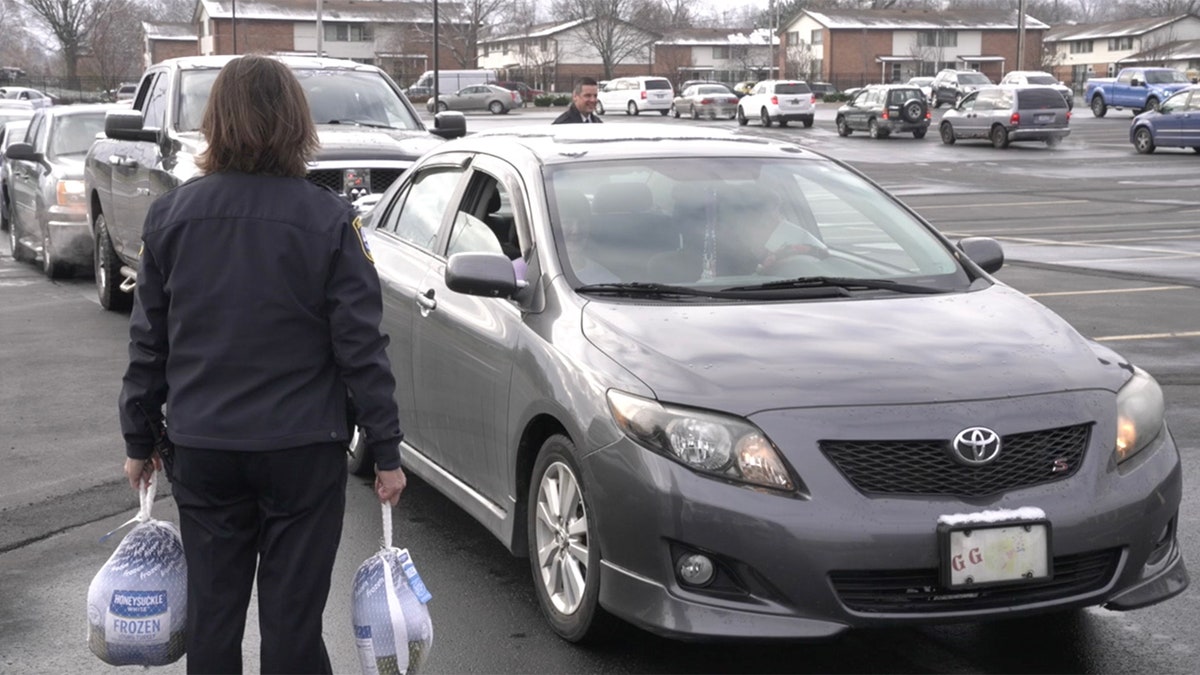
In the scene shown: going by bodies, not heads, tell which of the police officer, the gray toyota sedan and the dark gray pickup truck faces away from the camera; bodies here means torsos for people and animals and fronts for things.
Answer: the police officer

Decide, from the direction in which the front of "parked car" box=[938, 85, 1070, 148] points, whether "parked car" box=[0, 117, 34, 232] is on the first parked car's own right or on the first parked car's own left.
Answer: on the first parked car's own left

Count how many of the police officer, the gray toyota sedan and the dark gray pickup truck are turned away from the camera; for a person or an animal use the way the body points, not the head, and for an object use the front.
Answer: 1

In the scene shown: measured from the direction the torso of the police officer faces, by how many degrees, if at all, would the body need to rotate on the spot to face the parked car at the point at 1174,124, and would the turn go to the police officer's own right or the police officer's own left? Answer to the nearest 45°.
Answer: approximately 45° to the police officer's own right

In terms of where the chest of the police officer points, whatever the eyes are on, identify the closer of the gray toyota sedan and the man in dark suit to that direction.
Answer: the man in dark suit

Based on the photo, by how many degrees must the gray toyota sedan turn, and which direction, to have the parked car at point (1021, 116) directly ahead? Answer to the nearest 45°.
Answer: approximately 135° to its left

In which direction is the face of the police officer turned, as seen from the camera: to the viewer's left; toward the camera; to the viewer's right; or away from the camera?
away from the camera

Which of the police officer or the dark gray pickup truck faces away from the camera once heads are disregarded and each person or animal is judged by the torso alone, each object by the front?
the police officer

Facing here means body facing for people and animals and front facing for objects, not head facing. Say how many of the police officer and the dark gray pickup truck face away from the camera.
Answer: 1

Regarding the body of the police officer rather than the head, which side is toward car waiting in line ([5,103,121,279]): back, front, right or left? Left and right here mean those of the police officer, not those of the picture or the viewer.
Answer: front

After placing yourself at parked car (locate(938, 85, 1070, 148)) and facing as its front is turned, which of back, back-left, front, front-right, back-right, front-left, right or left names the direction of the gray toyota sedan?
back-left

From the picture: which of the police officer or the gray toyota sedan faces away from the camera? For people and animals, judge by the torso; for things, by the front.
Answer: the police officer

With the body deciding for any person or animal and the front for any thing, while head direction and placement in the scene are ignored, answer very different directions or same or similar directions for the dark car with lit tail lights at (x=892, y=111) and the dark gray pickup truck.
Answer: very different directions

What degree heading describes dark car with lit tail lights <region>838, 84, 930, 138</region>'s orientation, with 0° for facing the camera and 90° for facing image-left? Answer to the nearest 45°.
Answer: approximately 135°

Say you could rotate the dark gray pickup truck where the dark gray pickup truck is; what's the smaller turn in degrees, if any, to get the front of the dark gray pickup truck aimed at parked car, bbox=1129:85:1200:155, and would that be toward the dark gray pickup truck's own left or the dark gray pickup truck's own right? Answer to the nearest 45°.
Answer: approximately 90° to the dark gray pickup truck's own left

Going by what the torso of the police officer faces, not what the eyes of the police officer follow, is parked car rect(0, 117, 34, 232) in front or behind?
in front

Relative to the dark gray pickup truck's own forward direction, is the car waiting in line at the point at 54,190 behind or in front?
behind

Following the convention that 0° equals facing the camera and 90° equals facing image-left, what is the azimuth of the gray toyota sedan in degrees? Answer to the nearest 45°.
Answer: approximately 315°

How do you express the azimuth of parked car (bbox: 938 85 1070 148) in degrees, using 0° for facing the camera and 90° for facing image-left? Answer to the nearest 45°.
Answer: approximately 135°
